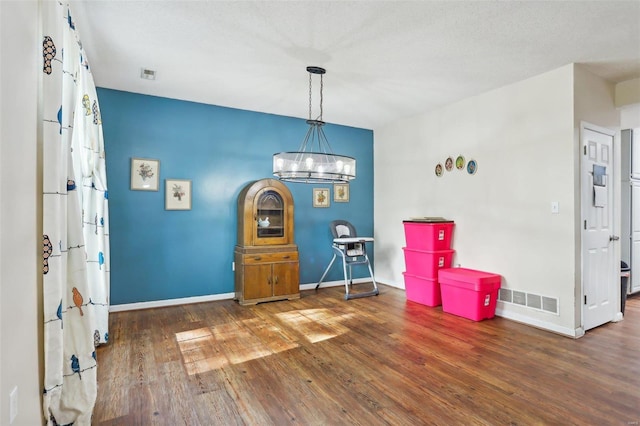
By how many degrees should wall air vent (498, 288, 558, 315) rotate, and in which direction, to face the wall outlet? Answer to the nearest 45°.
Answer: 0° — it already faces it

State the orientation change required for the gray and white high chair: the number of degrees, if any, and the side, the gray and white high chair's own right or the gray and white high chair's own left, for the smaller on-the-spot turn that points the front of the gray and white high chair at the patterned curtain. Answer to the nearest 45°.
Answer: approximately 90° to the gray and white high chair's own right

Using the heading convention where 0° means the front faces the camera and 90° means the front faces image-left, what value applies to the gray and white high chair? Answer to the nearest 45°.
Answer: approximately 315°

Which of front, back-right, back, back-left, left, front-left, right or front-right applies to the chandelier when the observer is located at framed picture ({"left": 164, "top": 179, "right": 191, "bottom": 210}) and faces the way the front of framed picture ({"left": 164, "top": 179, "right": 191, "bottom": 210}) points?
front-left

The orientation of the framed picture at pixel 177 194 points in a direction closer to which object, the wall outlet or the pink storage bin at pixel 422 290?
the wall outlet

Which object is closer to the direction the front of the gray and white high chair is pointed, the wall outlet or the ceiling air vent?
the wall outlet

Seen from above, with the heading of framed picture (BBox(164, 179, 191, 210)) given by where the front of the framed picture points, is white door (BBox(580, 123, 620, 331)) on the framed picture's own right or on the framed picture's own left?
on the framed picture's own left

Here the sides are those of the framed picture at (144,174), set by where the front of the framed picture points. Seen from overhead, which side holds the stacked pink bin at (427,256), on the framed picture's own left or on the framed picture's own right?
on the framed picture's own left

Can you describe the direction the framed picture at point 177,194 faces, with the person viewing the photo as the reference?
facing the viewer

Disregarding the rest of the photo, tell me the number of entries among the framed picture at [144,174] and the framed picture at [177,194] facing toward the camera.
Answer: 2

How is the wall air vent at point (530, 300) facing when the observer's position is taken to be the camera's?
facing the viewer and to the left of the viewer

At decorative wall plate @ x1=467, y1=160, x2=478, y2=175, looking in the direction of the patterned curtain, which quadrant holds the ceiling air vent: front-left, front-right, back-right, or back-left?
front-right

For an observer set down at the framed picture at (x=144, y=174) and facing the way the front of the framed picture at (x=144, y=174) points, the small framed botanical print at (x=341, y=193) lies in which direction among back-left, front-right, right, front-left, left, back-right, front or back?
left

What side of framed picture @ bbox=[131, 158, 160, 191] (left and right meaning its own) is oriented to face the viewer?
front
